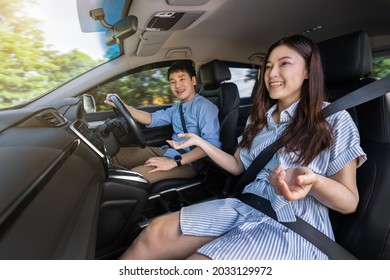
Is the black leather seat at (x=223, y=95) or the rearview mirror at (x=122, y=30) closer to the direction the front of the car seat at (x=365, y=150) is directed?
the rearview mirror

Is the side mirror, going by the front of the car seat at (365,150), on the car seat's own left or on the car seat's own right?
on the car seat's own right

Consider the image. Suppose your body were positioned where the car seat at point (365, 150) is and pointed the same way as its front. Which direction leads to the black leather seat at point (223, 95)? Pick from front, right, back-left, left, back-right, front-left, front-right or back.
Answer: right

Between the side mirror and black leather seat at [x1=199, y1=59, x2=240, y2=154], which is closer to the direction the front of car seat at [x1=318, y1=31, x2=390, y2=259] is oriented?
the side mirror

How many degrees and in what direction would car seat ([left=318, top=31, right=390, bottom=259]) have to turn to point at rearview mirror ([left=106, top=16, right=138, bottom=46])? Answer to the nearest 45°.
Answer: approximately 45° to its right

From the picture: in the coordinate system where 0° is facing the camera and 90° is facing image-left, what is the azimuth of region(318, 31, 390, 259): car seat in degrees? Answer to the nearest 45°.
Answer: approximately 45°
